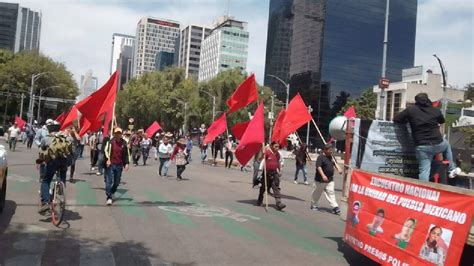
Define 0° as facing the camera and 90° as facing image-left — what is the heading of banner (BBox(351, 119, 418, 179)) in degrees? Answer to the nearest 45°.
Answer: approximately 0°

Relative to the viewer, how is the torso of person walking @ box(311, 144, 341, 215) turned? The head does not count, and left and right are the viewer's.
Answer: facing the viewer and to the right of the viewer

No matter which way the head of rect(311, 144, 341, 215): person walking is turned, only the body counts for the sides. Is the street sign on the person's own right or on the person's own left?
on the person's own left

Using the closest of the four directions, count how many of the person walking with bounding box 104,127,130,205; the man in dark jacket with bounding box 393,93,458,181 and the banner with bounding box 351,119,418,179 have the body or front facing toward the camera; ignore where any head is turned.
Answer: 2

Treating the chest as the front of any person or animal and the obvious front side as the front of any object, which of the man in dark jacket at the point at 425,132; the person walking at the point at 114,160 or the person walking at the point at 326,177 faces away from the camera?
the man in dark jacket

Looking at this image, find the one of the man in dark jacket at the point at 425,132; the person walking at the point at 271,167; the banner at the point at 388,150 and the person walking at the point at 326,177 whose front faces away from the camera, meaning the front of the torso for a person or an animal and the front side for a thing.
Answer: the man in dark jacket

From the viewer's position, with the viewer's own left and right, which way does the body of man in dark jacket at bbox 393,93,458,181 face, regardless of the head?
facing away from the viewer

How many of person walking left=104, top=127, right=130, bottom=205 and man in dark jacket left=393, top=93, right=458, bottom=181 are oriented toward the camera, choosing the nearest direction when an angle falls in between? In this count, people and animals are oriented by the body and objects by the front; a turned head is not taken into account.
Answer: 1

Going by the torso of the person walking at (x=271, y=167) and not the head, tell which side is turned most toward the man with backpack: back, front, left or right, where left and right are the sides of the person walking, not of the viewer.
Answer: right

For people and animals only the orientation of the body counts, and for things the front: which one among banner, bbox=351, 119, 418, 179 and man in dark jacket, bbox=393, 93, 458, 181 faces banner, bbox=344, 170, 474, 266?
banner, bbox=351, 119, 418, 179

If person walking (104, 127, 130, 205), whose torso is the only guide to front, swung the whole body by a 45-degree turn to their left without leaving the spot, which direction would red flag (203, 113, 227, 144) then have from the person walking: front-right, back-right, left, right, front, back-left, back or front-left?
left

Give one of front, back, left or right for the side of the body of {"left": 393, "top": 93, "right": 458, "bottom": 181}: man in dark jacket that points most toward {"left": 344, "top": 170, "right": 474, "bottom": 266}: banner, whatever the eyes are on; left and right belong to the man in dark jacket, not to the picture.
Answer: back
